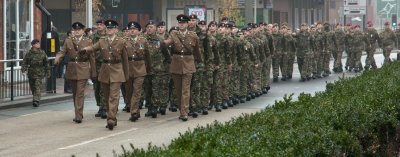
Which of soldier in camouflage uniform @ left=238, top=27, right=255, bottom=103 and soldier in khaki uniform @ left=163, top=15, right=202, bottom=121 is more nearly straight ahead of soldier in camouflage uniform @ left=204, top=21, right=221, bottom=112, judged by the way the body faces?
the soldier in khaki uniform

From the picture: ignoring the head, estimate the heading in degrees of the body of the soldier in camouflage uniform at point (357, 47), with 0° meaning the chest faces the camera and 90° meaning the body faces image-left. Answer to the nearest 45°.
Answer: approximately 45°

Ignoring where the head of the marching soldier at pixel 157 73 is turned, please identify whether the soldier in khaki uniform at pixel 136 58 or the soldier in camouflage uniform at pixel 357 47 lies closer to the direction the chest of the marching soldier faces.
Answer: the soldier in khaki uniform

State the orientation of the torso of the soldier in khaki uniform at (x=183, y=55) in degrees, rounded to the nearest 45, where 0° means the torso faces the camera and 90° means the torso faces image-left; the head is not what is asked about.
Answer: approximately 0°

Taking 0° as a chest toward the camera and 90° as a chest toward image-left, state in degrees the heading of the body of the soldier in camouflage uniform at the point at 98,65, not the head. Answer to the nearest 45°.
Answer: approximately 45°

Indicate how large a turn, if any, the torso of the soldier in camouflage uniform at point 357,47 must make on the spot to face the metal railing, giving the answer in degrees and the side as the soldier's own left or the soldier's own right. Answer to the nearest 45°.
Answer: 0° — they already face it

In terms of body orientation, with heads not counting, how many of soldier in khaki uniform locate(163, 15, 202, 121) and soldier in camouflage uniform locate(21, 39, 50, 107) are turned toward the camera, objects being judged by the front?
2

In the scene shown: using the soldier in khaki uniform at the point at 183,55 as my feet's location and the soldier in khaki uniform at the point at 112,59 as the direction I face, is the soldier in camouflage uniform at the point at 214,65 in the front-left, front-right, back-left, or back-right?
back-right

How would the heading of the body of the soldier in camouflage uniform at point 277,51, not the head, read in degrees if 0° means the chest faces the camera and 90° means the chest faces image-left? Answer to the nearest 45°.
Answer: approximately 45°

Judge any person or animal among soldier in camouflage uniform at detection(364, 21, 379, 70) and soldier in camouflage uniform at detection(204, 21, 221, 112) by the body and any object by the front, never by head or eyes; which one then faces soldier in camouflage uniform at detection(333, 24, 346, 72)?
soldier in camouflage uniform at detection(364, 21, 379, 70)
